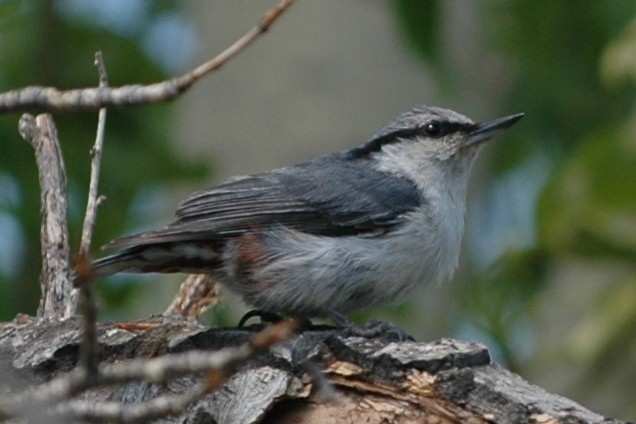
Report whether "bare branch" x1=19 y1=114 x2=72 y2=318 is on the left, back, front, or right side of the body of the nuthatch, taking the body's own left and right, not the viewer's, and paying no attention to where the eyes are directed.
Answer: back

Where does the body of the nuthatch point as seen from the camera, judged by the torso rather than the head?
to the viewer's right

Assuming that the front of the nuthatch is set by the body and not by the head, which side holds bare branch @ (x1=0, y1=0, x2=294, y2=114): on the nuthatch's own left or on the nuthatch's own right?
on the nuthatch's own right

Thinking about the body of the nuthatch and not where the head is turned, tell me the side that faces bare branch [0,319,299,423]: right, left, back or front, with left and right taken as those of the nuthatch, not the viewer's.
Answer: right
